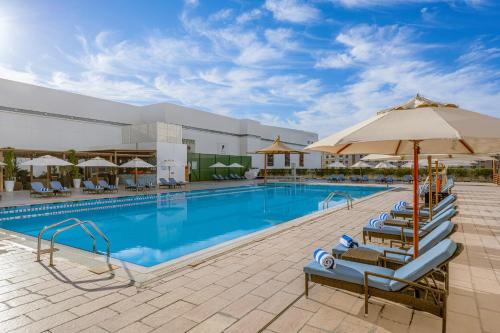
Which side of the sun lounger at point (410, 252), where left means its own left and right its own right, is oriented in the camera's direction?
left

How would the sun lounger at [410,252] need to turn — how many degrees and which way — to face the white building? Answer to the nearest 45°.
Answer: approximately 45° to its right

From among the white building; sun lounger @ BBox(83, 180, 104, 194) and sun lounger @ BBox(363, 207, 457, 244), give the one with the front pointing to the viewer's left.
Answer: sun lounger @ BBox(363, 207, 457, 244)

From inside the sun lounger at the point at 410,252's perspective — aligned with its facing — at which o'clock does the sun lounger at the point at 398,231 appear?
the sun lounger at the point at 398,231 is roughly at 3 o'clock from the sun lounger at the point at 410,252.

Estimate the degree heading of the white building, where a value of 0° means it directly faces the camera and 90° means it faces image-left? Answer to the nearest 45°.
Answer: approximately 315°

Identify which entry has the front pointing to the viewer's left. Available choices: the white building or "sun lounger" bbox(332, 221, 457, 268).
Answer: the sun lounger

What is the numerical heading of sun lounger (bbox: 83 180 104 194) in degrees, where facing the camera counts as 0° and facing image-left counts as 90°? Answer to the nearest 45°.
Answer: approximately 315°

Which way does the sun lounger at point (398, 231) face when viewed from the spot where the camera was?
facing to the left of the viewer

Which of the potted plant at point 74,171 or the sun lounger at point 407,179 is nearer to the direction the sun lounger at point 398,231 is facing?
the potted plant

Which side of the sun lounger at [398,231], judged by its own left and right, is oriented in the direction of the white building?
front

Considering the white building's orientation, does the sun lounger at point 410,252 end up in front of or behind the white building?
in front

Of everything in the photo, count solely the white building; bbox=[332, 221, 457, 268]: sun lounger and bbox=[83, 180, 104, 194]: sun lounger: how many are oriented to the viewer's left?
1

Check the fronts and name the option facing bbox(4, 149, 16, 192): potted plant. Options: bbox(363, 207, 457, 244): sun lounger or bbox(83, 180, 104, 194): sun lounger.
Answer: bbox(363, 207, 457, 244): sun lounger

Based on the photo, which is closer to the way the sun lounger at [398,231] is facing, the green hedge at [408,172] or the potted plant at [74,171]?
the potted plant

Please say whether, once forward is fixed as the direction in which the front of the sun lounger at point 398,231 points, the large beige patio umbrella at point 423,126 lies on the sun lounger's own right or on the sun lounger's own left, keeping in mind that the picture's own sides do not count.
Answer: on the sun lounger's own left
